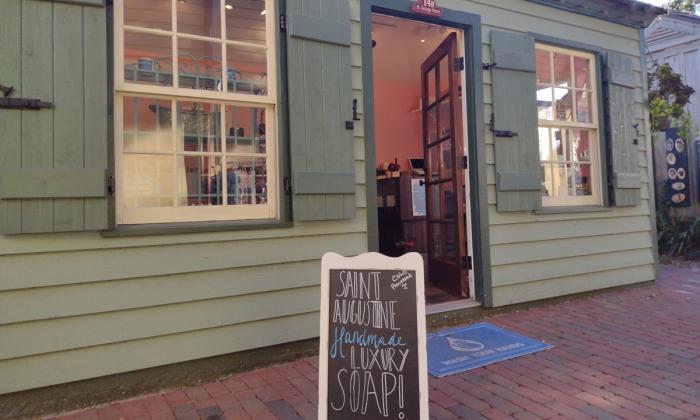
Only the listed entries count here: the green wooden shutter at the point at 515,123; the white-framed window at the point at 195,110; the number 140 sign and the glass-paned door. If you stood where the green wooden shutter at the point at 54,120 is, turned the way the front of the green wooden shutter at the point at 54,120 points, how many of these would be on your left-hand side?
4

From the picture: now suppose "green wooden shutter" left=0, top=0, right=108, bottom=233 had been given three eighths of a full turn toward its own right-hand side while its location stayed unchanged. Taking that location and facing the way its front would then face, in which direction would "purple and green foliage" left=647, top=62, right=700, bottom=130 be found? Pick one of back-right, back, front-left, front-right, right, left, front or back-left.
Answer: back-right

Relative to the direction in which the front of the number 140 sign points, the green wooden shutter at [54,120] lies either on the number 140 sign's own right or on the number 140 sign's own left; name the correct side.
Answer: on the number 140 sign's own right

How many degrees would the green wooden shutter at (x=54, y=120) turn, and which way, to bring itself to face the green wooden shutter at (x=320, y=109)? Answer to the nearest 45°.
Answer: approximately 90° to its left

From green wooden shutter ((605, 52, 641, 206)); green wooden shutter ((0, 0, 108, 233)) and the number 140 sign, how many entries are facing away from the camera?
0

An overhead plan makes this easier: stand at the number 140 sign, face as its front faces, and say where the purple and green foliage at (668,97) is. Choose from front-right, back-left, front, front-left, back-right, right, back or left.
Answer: left

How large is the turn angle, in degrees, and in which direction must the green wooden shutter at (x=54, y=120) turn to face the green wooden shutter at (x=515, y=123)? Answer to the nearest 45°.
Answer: approximately 90° to its left

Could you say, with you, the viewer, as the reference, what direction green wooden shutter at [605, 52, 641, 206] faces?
facing the viewer and to the right of the viewer

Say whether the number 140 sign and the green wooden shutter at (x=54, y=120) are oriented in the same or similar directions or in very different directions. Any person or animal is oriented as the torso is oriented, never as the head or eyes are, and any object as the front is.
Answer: same or similar directions

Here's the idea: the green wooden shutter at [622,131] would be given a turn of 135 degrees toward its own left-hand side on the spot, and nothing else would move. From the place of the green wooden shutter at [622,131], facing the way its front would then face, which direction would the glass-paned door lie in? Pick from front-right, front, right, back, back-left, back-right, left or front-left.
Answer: back-left

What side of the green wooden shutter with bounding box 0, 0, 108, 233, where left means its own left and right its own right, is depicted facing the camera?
front

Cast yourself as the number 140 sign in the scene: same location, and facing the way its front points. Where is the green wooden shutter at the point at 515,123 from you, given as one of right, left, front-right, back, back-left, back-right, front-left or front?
left

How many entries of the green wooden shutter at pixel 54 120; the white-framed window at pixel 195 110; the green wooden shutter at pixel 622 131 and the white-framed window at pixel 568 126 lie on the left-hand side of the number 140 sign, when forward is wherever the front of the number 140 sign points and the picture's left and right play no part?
2

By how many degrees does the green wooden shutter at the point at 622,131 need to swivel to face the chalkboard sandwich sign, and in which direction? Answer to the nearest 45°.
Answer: approximately 45° to its right

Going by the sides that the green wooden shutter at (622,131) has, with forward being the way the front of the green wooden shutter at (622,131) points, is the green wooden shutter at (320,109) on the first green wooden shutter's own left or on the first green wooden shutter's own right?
on the first green wooden shutter's own right

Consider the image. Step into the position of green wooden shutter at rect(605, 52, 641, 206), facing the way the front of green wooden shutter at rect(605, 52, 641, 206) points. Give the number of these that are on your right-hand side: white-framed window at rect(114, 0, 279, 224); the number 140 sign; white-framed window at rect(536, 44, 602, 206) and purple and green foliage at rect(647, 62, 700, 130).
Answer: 3

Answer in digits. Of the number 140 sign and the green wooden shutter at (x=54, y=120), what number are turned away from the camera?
0
